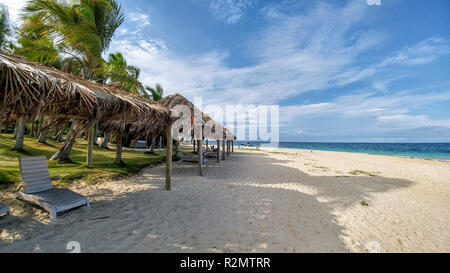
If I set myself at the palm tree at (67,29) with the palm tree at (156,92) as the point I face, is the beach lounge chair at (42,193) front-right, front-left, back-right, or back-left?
back-right

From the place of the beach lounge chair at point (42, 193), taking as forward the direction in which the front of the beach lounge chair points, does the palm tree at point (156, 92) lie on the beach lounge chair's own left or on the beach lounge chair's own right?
on the beach lounge chair's own left

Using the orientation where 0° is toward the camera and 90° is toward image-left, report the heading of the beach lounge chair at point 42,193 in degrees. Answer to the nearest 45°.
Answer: approximately 315°
